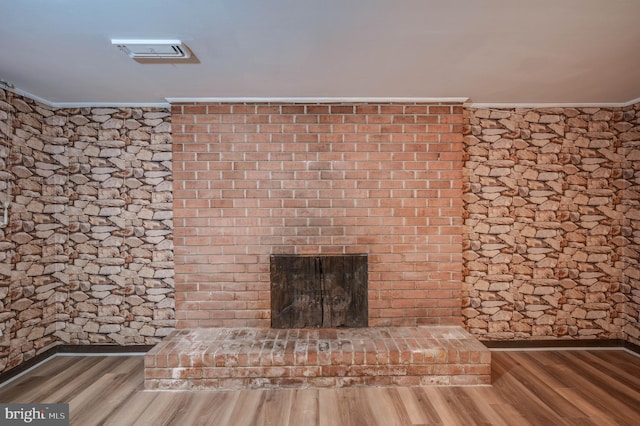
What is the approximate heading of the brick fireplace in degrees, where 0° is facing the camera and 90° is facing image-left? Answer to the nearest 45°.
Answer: approximately 0°
